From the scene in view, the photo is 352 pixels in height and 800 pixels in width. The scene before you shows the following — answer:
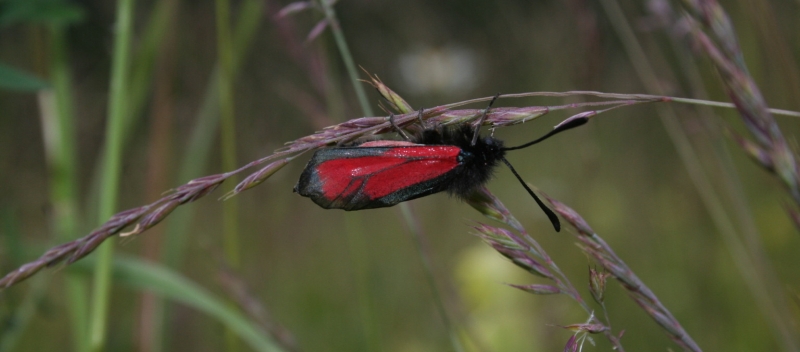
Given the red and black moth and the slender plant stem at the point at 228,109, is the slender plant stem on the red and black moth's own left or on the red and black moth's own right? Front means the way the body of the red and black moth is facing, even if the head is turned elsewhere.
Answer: on the red and black moth's own left

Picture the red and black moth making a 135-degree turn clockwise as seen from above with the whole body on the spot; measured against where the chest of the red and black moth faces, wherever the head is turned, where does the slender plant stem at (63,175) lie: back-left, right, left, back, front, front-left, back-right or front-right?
right

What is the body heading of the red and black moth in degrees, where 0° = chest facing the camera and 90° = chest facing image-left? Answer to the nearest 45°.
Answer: approximately 270°
